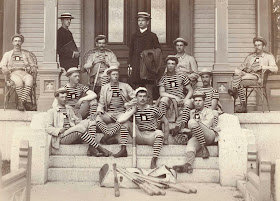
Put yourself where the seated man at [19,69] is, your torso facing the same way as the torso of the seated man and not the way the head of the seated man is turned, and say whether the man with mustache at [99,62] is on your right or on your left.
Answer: on your left

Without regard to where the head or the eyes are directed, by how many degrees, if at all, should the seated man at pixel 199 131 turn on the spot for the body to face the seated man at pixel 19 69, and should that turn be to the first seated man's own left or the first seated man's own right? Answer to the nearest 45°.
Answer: approximately 45° to the first seated man's own right

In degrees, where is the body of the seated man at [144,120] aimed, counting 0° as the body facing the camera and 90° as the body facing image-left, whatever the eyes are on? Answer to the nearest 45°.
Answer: approximately 0°

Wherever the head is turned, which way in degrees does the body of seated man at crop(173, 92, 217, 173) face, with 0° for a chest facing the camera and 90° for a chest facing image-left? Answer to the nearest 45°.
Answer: approximately 45°

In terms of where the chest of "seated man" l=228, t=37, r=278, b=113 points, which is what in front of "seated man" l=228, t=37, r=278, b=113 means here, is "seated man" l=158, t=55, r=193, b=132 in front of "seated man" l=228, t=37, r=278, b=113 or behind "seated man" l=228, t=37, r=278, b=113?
in front

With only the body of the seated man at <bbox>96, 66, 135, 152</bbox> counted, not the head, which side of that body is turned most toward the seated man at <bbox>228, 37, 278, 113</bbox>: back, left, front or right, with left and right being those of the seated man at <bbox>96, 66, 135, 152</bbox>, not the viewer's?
left

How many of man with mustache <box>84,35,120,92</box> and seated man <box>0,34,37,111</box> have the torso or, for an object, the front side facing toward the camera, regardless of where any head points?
2

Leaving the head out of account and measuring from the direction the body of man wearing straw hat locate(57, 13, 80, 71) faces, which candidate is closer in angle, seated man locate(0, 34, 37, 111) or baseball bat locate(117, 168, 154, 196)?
the baseball bat

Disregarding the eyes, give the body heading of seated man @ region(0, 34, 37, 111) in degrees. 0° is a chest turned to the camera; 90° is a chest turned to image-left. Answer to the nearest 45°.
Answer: approximately 0°

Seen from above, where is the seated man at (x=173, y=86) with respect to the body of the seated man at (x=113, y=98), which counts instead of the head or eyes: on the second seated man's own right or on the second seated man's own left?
on the second seated man's own left
